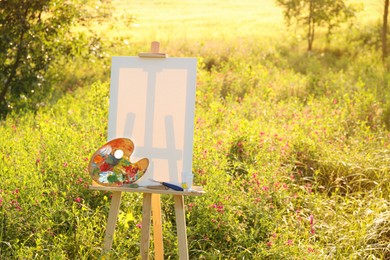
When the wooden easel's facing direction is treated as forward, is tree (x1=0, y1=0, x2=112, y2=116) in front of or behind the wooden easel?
behind

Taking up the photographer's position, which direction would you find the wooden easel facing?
facing the viewer
